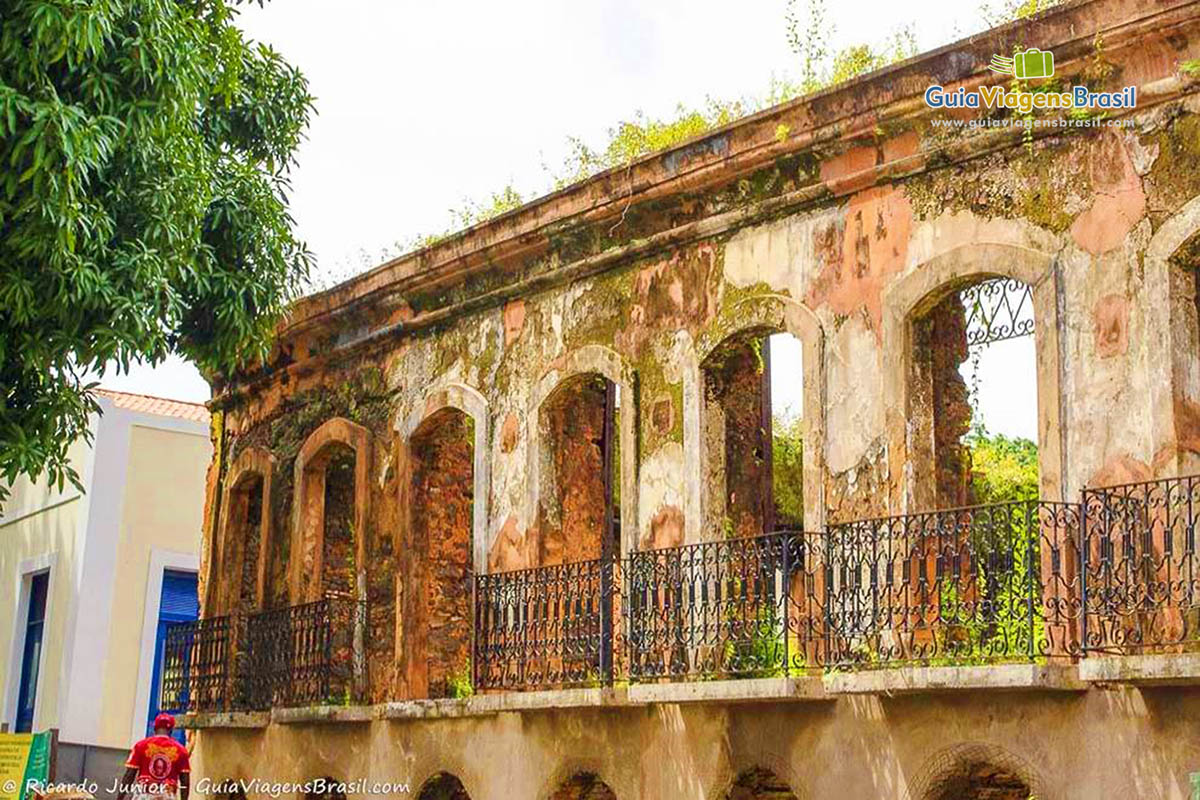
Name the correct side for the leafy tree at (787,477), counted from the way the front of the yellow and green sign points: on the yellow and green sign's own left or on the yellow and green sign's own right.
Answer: on the yellow and green sign's own left

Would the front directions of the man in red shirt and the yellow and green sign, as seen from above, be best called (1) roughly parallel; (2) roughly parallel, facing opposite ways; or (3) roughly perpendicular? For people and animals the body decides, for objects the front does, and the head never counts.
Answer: roughly parallel, facing opposite ways

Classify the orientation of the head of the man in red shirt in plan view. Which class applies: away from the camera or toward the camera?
away from the camera

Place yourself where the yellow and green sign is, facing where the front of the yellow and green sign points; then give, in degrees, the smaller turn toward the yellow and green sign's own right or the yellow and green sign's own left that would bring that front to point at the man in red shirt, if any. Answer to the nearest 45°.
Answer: approximately 45° to the yellow and green sign's own left

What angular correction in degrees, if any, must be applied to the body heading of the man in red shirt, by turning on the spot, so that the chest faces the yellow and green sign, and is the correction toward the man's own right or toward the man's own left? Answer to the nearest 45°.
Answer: approximately 45° to the man's own left

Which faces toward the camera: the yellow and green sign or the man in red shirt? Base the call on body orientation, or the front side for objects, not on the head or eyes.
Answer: the yellow and green sign

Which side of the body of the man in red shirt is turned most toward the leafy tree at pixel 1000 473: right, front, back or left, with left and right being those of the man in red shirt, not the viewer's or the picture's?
right

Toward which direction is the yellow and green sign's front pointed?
toward the camera

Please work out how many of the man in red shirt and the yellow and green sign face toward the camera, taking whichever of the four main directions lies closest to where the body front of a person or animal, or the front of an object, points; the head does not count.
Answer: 1

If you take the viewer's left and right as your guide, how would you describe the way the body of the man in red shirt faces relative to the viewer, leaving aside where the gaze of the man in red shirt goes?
facing away from the viewer
